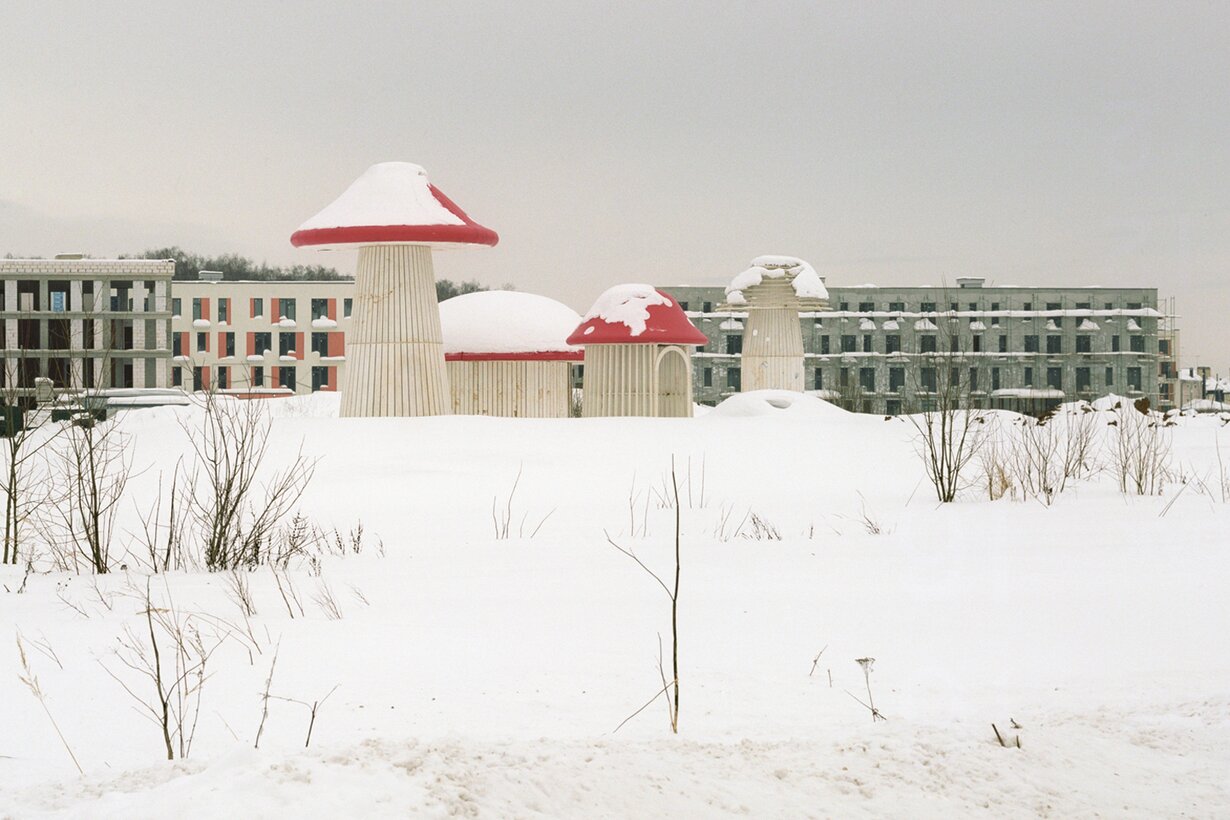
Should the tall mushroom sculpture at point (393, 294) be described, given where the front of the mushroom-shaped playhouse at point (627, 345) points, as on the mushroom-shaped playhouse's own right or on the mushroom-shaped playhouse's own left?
on the mushroom-shaped playhouse's own right

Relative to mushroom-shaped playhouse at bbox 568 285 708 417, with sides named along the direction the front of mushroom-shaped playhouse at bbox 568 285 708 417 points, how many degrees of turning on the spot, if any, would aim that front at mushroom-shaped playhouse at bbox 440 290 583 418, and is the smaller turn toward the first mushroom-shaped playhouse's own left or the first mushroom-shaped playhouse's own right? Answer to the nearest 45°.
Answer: approximately 180°

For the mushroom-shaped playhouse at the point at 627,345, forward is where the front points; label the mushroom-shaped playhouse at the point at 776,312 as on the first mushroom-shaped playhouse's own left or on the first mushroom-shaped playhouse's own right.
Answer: on the first mushroom-shaped playhouse's own left

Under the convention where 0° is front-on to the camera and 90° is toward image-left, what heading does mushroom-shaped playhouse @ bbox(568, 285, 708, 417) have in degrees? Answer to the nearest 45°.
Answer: approximately 315°

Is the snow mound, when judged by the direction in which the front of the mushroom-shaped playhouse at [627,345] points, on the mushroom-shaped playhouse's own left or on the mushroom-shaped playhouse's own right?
on the mushroom-shaped playhouse's own left
